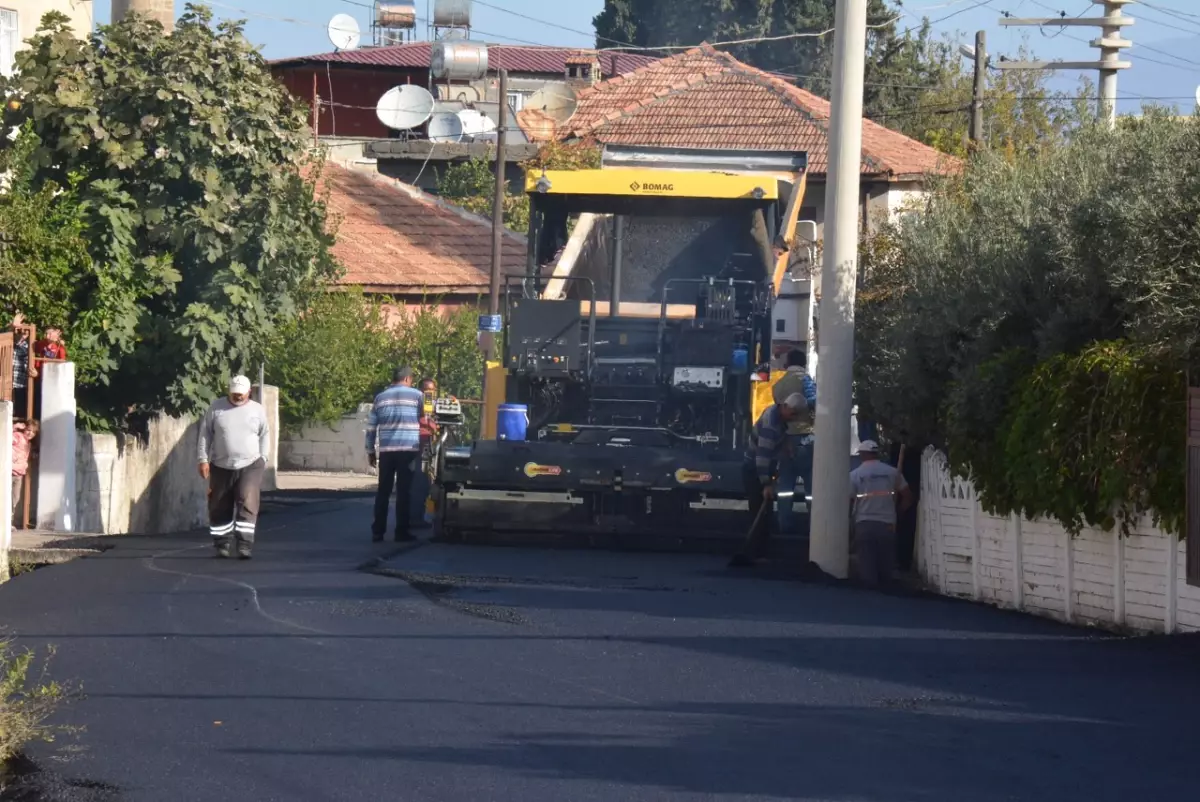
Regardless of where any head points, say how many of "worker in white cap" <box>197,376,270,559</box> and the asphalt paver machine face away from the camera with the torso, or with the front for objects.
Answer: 1

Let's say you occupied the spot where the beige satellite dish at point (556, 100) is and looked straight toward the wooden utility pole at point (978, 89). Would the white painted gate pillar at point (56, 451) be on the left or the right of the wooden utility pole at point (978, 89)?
right

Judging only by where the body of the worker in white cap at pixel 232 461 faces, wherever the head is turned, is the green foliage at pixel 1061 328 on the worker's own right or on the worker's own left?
on the worker's own left

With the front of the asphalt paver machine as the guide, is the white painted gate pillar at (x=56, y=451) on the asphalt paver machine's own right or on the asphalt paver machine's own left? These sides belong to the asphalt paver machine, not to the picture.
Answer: on the asphalt paver machine's own left

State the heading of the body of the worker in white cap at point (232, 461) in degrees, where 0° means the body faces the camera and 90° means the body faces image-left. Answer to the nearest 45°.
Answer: approximately 0°

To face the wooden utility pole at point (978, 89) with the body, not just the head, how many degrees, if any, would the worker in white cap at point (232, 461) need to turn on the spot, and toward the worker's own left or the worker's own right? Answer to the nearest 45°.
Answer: approximately 135° to the worker's own left

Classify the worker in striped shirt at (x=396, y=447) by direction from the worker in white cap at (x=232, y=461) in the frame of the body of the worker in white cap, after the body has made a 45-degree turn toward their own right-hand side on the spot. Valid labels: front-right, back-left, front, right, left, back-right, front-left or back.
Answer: back

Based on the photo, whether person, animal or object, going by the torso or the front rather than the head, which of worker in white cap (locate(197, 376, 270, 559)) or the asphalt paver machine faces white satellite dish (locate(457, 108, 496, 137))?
the asphalt paver machine

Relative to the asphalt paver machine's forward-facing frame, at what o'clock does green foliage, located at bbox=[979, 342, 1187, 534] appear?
The green foliage is roughly at 5 o'clock from the asphalt paver machine.

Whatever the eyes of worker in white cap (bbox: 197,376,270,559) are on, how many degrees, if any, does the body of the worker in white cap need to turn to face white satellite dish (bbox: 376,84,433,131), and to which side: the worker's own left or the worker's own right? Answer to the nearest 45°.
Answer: approximately 180°

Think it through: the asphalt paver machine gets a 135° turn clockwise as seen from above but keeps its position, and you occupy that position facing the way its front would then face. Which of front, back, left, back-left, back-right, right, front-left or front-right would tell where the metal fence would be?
back-right

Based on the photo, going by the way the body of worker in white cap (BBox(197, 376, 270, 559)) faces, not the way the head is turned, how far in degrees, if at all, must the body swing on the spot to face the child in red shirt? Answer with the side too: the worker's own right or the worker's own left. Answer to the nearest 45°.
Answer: approximately 135° to the worker's own right

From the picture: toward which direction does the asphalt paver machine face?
away from the camera
